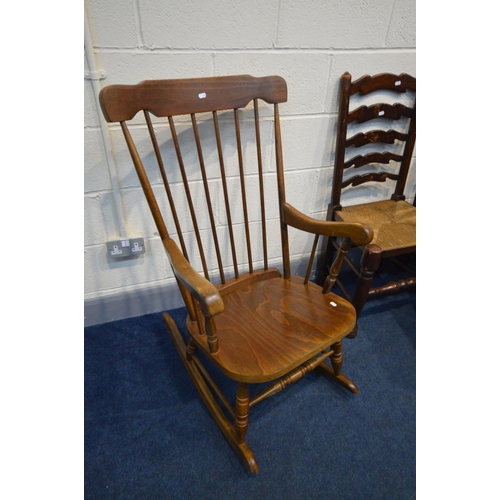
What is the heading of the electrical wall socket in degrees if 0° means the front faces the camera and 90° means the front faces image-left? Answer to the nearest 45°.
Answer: approximately 0°

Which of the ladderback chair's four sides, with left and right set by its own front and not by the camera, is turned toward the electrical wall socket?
right

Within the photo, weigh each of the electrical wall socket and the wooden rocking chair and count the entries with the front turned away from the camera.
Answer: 0

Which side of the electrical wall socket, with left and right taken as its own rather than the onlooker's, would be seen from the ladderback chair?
left

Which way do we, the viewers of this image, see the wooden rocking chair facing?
facing the viewer and to the right of the viewer

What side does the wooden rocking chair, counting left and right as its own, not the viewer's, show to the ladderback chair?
left
